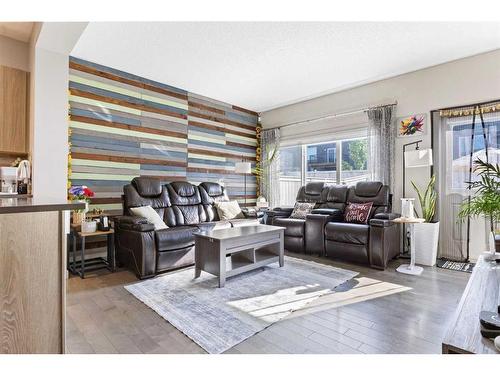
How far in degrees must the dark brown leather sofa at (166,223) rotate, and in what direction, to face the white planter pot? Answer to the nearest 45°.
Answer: approximately 45° to its left

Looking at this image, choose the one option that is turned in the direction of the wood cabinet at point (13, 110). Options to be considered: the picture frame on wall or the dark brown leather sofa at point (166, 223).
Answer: the picture frame on wall

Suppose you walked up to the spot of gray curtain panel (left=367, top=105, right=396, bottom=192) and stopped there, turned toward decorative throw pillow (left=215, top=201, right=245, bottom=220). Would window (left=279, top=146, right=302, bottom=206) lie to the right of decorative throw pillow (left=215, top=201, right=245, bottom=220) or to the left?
right

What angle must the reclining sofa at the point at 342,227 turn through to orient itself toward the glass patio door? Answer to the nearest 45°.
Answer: approximately 135° to its left

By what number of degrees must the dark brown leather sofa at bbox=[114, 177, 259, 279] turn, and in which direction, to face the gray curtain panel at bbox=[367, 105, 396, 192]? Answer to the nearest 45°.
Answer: approximately 45° to its left

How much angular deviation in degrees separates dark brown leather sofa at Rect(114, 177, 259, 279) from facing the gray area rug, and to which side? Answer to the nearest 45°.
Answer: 0° — it already faces it

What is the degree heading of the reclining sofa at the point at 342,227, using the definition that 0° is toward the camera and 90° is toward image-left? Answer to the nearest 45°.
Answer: approximately 45°

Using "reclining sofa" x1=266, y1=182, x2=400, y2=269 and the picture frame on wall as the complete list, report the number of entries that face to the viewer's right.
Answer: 0
